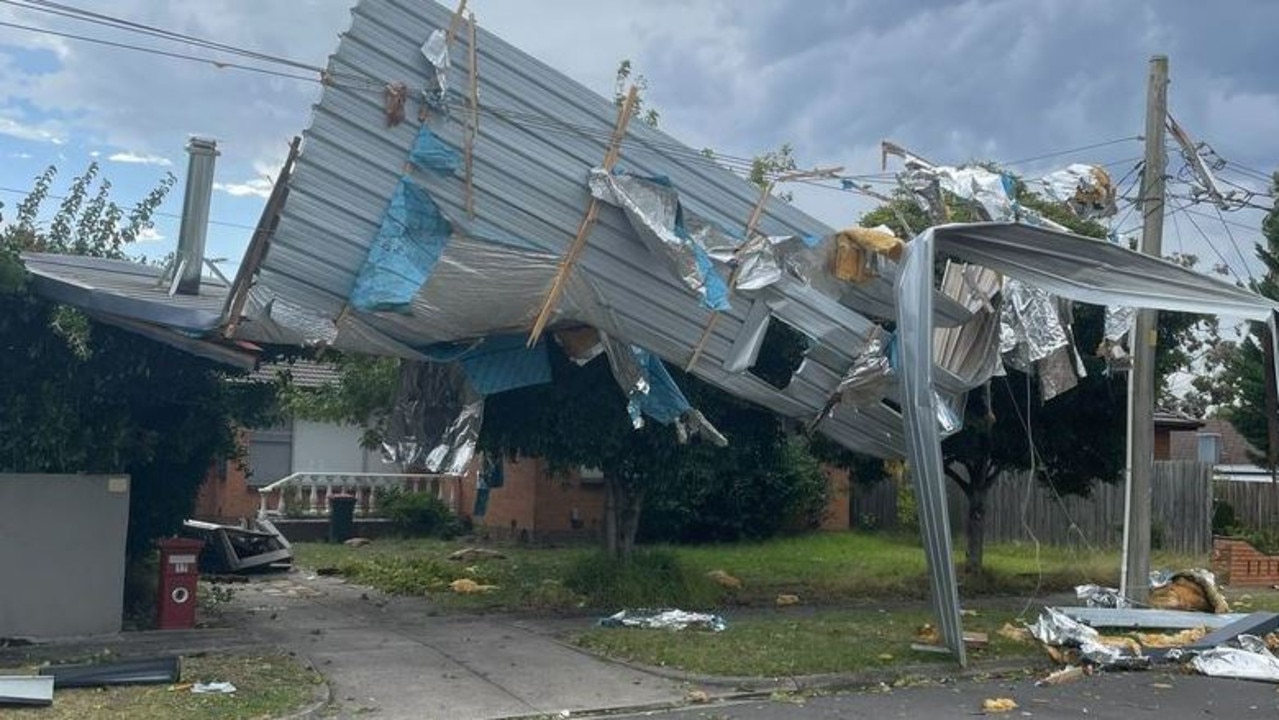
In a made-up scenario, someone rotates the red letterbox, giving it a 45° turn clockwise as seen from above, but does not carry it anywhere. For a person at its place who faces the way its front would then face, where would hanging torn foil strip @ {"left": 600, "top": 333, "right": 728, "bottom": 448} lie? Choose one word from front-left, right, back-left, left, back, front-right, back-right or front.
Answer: back-left

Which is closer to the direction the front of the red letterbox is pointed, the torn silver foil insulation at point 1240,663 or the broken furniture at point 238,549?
the torn silver foil insulation

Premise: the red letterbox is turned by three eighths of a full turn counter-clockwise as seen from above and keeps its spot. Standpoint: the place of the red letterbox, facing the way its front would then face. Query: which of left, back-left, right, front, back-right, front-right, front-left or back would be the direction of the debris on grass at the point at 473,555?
front

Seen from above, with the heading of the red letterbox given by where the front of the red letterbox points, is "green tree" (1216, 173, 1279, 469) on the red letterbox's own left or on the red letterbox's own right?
on the red letterbox's own left

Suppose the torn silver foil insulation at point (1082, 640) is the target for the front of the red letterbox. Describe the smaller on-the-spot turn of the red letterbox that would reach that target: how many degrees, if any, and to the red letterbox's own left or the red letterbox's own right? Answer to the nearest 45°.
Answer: approximately 90° to the red letterbox's own left

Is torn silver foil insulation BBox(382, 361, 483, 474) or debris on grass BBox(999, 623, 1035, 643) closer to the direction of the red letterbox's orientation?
the debris on grass

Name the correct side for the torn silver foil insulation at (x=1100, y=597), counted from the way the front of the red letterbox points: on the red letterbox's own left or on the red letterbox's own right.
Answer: on the red letterbox's own left

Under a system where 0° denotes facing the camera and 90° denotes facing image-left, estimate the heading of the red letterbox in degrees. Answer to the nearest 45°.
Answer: approximately 0°

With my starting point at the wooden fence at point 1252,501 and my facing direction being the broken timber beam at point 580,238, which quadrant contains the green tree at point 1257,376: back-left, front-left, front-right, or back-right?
back-right

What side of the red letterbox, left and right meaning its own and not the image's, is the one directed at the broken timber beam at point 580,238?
left

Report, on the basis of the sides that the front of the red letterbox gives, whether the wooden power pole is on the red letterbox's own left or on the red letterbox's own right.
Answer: on the red letterbox's own left

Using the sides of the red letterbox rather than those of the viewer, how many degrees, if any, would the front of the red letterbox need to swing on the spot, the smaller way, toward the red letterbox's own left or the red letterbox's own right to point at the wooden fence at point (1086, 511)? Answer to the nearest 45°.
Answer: approximately 135° to the red letterbox's own left

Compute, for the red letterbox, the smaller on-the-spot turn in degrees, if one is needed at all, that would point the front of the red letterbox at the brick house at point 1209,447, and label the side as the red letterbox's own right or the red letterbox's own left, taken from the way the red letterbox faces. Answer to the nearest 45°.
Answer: approximately 135° to the red letterbox's own left

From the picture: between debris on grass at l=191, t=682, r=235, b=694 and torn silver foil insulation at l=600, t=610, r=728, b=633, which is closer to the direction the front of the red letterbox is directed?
the debris on grass

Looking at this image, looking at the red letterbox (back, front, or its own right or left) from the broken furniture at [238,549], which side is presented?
back
